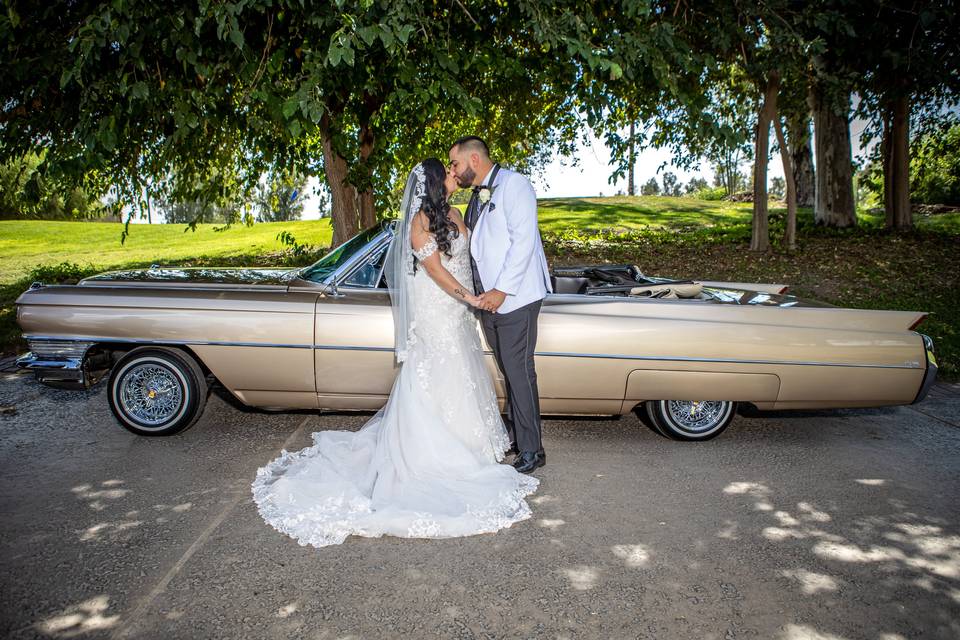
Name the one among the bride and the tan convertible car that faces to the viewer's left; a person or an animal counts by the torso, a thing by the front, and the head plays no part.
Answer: the tan convertible car

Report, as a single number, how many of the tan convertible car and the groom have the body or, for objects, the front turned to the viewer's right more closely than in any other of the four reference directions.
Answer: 0

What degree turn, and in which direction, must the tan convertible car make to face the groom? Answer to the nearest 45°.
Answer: approximately 135° to its left

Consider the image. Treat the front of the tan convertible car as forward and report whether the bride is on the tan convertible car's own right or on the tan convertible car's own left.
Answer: on the tan convertible car's own left

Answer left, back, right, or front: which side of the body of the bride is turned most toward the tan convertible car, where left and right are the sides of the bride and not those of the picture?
left

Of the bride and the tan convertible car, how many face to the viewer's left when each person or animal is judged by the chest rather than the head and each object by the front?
1

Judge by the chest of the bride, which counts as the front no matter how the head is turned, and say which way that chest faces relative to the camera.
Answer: to the viewer's right

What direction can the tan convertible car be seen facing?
to the viewer's left

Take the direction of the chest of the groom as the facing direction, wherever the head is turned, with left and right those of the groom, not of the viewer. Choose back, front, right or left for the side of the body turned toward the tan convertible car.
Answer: right

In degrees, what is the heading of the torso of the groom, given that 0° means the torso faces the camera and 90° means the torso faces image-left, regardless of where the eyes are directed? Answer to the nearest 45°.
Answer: approximately 45°

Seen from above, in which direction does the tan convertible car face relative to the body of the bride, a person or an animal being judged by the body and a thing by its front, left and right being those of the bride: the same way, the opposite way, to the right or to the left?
the opposite way

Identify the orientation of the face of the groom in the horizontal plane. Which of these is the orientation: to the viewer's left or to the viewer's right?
to the viewer's left
